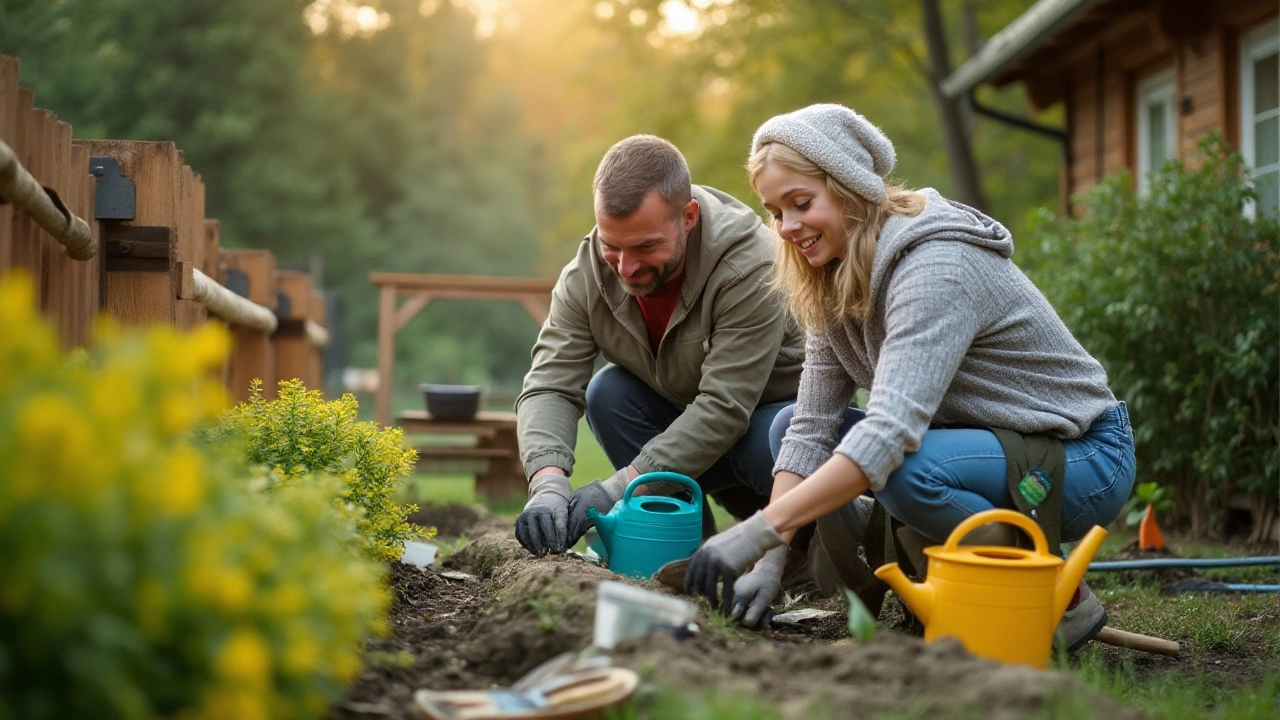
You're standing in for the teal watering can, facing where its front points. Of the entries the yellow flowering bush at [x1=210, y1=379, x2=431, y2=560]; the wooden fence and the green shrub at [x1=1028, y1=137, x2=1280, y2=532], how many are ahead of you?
2

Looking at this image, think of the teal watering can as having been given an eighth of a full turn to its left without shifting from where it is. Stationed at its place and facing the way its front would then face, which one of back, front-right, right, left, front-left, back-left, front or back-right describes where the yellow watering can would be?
left

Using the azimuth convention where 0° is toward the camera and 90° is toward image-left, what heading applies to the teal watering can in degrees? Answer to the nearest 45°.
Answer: approximately 90°

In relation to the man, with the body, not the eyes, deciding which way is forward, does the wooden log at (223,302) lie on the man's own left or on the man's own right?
on the man's own right

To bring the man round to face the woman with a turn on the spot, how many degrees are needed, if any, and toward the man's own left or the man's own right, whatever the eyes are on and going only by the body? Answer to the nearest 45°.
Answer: approximately 90° to the man's own left

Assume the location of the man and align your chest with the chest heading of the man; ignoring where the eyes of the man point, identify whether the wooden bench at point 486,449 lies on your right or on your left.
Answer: on your right

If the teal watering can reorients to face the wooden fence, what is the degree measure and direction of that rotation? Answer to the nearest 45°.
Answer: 0° — it already faces it

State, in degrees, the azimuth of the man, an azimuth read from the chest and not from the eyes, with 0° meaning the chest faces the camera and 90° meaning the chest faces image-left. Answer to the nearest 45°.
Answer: approximately 45°
